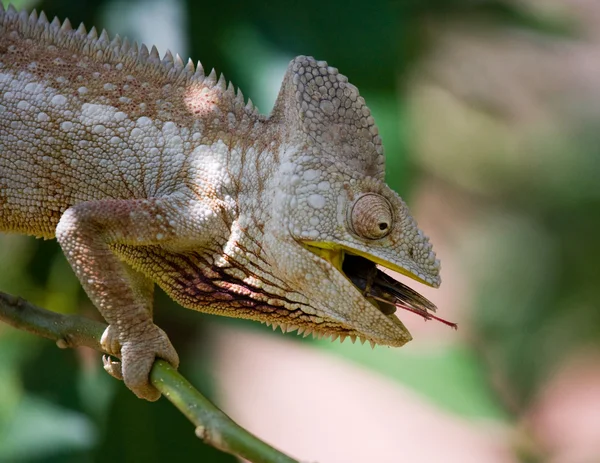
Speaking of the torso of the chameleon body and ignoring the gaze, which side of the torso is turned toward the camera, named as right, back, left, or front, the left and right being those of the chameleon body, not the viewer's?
right
